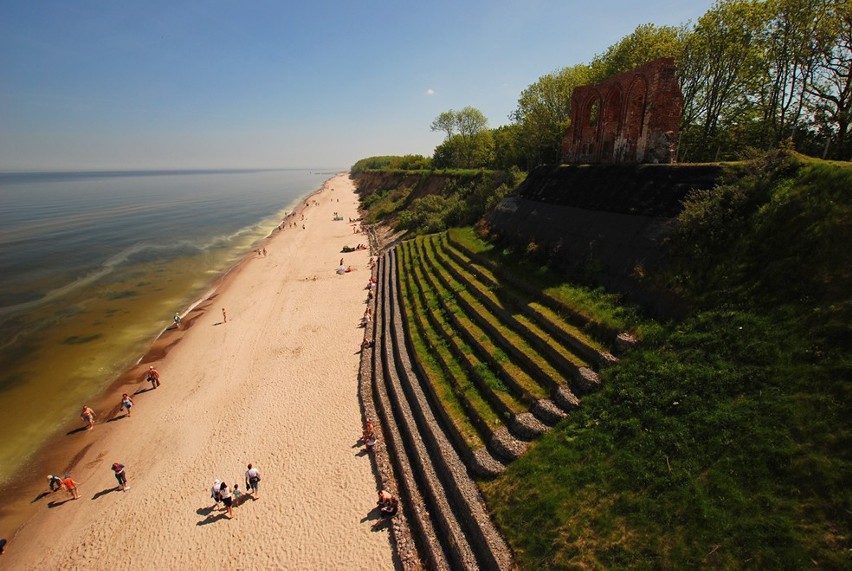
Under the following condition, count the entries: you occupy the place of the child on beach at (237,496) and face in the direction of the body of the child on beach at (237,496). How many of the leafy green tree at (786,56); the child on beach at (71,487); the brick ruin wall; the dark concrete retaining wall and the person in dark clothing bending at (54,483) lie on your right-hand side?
3

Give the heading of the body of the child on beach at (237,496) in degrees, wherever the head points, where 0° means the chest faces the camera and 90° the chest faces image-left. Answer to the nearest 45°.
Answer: approximately 180°

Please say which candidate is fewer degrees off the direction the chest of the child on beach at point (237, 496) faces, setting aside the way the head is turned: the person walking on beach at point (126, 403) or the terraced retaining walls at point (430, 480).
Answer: the person walking on beach

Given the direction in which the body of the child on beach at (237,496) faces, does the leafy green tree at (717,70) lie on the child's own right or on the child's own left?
on the child's own right

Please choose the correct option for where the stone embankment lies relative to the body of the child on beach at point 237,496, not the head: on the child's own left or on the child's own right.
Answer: on the child's own right

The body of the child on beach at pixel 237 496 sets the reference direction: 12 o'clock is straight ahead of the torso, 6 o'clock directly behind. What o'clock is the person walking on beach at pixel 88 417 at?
The person walking on beach is roughly at 11 o'clock from the child on beach.

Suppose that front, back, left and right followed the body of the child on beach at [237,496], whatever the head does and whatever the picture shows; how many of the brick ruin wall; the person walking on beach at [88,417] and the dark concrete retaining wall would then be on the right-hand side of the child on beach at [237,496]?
2

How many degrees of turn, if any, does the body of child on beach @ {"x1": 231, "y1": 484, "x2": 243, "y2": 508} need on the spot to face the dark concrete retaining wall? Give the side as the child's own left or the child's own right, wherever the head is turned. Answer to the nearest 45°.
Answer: approximately 90° to the child's own right

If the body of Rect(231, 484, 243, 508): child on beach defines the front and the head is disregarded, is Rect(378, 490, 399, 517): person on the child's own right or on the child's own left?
on the child's own right
